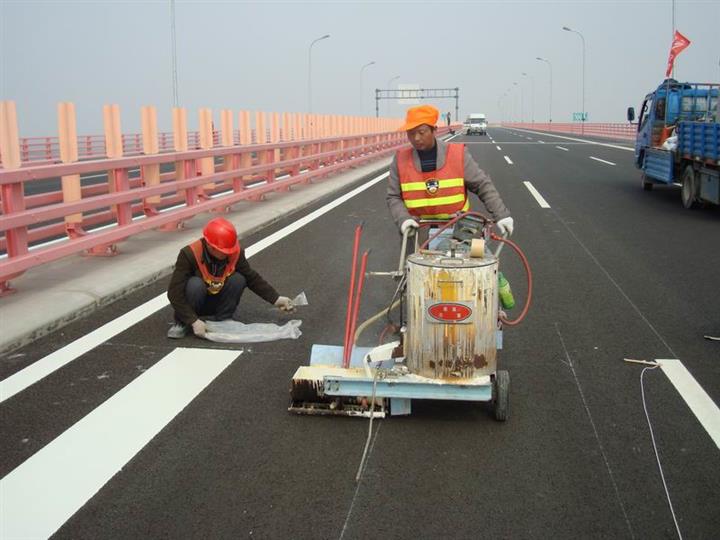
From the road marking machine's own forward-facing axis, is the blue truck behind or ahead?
behind

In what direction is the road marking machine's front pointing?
toward the camera

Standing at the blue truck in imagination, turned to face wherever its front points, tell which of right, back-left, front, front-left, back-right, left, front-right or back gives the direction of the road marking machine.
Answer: back-left

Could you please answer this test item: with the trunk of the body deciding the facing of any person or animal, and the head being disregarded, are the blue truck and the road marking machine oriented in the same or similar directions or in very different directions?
very different directions

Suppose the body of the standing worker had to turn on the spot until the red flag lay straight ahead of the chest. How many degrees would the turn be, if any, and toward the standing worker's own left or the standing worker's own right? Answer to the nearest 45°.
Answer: approximately 180°

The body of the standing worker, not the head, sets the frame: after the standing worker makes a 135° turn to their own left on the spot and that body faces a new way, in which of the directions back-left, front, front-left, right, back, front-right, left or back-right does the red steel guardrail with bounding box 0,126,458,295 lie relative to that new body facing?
left

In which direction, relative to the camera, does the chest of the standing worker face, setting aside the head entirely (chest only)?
toward the camera

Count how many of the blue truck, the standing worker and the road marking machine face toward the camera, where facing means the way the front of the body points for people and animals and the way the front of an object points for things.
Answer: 2

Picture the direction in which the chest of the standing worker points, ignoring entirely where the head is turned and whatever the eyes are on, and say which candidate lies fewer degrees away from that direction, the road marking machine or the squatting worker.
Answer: the road marking machine

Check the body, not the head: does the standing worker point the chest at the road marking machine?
yes

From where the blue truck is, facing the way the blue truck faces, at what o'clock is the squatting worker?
The squatting worker is roughly at 8 o'clock from the blue truck.

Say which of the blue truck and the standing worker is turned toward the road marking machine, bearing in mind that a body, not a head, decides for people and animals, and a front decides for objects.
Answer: the standing worker

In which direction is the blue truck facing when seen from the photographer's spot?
facing away from the viewer and to the left of the viewer

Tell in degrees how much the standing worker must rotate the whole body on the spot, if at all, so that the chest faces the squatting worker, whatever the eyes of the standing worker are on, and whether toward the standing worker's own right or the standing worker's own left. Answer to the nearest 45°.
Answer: approximately 135° to the standing worker's own right
